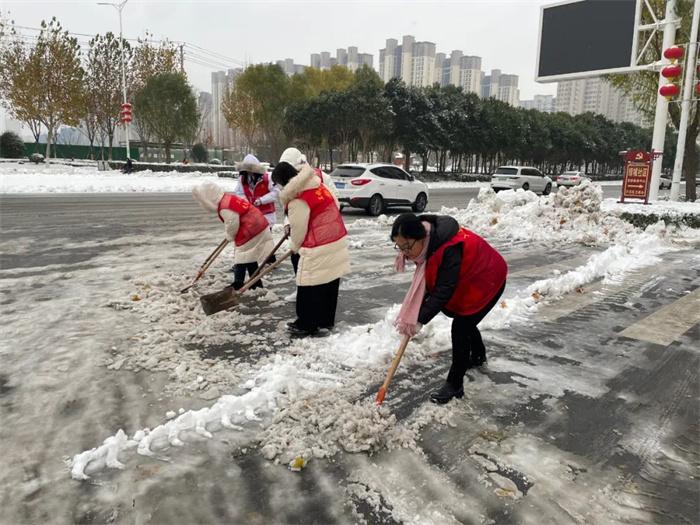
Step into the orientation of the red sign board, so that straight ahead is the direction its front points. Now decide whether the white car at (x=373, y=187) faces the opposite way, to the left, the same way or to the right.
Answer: the opposite way

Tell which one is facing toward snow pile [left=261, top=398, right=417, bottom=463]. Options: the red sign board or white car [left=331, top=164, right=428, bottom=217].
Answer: the red sign board

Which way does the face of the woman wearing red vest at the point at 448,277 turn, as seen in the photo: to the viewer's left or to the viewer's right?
to the viewer's left

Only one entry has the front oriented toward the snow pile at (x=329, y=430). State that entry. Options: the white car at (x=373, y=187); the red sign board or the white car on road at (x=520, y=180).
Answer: the red sign board

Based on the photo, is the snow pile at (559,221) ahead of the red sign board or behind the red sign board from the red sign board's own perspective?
ahead

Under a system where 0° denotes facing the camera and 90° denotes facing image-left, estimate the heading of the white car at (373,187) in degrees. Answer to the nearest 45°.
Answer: approximately 225°

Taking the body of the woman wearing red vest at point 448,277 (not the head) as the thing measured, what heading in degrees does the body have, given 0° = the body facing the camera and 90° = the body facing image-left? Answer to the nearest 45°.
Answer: approximately 90°

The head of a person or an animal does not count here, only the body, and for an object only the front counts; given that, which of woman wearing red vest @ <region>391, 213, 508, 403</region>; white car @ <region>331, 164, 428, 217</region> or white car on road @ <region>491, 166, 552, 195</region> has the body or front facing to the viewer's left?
the woman wearing red vest
